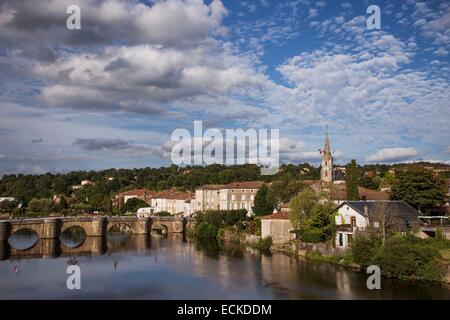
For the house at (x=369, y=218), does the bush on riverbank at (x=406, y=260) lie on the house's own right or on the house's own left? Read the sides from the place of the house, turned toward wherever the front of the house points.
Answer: on the house's own left

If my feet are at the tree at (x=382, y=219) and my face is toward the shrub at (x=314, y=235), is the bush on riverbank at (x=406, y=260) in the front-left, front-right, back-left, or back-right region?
back-left

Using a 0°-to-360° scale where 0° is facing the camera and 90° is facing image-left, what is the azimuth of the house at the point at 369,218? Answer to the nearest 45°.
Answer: approximately 45°

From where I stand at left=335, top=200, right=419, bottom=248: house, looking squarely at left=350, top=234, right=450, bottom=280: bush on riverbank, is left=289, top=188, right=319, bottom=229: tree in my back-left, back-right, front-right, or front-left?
back-right

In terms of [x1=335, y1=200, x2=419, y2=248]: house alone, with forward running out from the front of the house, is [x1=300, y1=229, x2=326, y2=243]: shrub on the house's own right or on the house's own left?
on the house's own right

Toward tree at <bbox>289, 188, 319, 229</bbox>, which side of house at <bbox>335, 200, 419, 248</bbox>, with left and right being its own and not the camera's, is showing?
right
